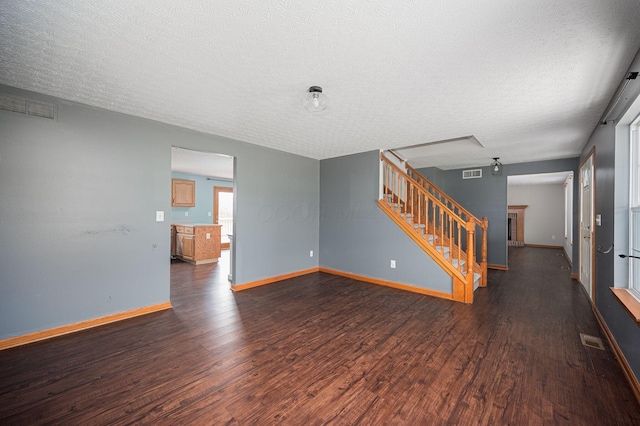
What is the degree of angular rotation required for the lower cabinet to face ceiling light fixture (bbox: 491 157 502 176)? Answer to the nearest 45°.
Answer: approximately 90° to its left

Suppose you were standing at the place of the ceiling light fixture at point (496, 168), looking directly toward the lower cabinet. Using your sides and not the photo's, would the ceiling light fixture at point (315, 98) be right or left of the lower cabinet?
left

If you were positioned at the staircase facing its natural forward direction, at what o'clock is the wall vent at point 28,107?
The wall vent is roughly at 3 o'clock from the staircase.

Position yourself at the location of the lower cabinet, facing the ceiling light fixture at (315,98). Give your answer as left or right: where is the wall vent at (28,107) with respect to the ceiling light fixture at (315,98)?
right

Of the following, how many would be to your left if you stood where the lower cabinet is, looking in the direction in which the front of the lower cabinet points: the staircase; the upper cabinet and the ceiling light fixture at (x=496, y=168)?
2

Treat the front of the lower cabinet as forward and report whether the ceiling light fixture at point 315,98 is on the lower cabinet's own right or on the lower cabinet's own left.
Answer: on the lower cabinet's own left

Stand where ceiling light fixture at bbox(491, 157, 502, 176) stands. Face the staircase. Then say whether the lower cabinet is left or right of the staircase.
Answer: right

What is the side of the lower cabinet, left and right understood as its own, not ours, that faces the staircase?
left

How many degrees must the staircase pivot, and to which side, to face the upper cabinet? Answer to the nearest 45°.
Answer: approximately 135° to its right

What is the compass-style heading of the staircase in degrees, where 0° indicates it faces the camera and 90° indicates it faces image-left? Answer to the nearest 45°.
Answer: approximately 315°

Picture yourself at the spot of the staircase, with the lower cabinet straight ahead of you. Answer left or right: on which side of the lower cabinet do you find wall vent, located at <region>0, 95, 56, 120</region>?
left

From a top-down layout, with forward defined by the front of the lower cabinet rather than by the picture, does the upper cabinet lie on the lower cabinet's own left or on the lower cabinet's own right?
on the lower cabinet's own right
